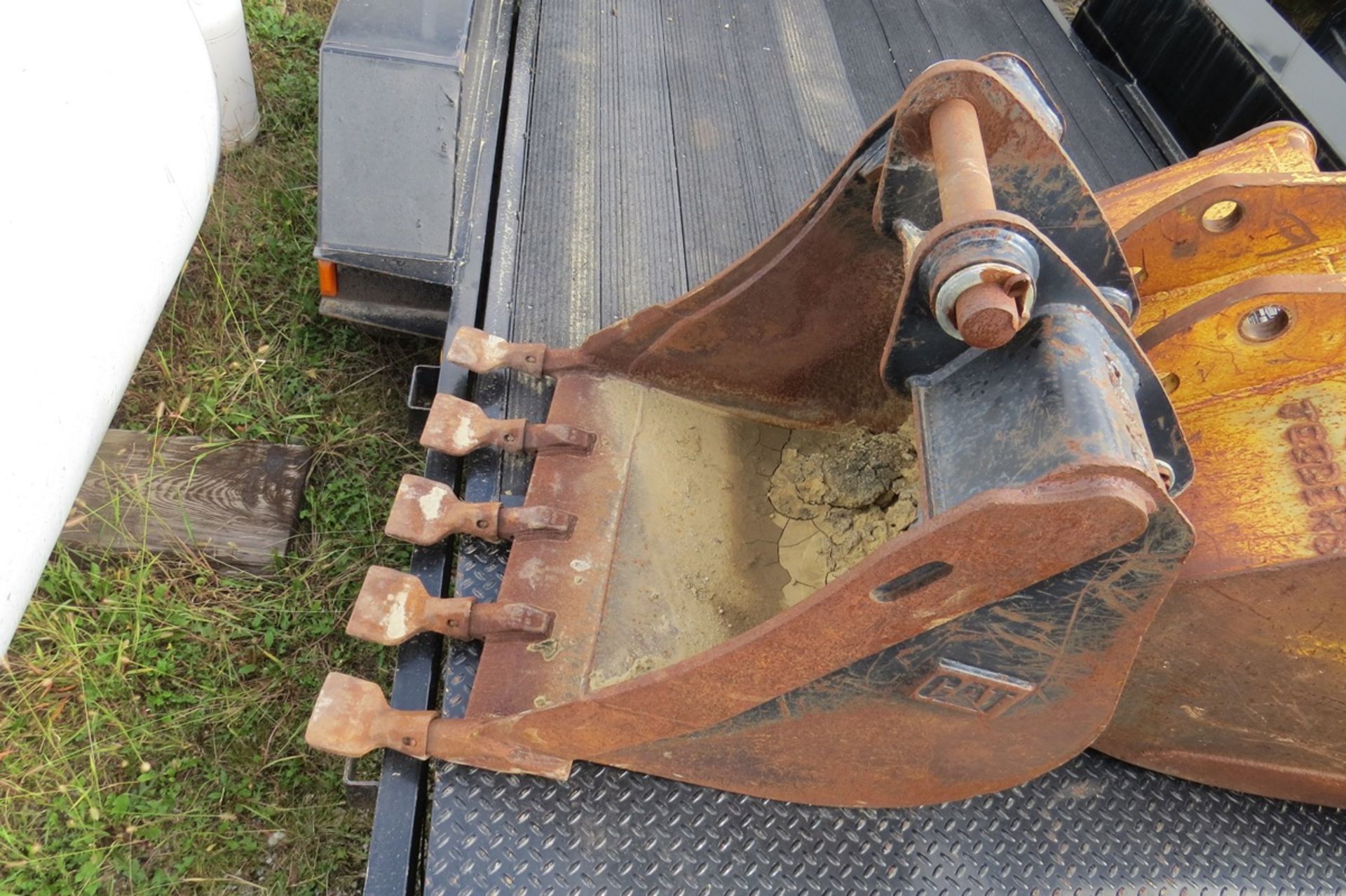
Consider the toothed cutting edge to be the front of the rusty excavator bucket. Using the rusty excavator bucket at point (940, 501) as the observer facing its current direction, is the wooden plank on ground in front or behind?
in front

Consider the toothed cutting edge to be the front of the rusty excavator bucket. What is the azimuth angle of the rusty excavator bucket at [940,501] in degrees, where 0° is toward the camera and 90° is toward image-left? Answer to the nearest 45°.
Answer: approximately 90°
